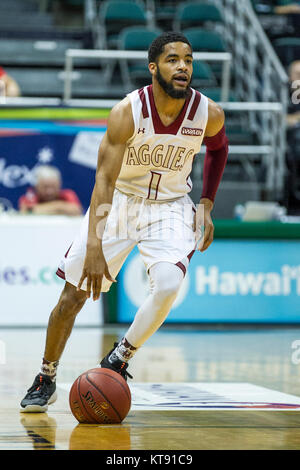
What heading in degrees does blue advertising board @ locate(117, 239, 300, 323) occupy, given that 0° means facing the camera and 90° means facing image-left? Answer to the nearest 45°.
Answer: approximately 0°

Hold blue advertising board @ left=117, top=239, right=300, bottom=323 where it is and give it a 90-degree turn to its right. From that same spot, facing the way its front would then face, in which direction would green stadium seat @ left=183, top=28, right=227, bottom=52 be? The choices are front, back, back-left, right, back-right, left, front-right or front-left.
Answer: right

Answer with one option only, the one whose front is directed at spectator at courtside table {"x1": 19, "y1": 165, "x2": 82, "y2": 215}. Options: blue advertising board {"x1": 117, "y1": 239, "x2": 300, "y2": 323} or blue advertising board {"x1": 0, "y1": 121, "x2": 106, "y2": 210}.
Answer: blue advertising board {"x1": 0, "y1": 121, "x2": 106, "y2": 210}

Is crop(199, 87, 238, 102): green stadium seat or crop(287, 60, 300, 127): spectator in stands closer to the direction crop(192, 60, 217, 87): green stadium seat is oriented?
the green stadium seat

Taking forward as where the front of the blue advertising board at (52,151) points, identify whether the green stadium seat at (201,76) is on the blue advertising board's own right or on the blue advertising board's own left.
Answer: on the blue advertising board's own left

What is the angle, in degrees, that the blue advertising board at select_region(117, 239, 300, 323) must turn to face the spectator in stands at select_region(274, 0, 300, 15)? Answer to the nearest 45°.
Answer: approximately 180°

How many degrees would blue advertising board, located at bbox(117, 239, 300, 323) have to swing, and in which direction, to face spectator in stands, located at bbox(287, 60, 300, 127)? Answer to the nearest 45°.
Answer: approximately 180°

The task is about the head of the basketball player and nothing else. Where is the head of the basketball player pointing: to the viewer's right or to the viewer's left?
to the viewer's right
